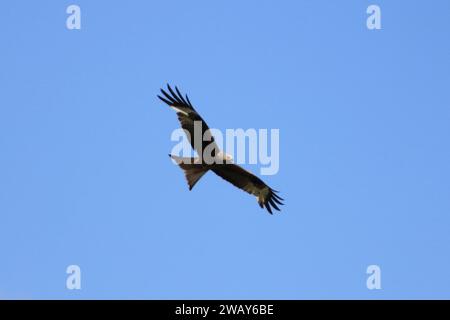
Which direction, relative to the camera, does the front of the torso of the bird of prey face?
to the viewer's right
